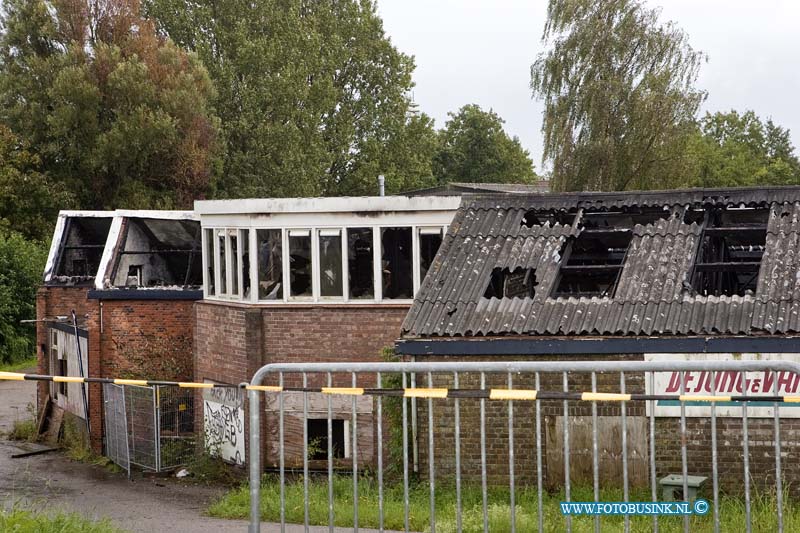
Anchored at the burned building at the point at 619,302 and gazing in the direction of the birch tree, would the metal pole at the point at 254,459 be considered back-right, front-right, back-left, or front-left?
back-left

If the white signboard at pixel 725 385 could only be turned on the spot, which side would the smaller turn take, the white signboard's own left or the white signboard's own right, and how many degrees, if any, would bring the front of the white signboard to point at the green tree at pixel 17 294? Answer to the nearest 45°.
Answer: approximately 135° to the white signboard's own right

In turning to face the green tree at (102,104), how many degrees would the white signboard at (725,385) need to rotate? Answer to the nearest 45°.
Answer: approximately 135° to its right

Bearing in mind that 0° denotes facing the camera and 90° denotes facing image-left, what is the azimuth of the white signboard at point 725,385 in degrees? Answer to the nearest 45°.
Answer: approximately 0°

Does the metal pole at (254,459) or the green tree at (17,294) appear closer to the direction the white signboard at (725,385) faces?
the metal pole

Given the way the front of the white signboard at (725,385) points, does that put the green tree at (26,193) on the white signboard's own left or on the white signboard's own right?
on the white signboard's own right

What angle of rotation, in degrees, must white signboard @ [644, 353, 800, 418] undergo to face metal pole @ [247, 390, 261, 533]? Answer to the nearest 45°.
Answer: approximately 45° to its right

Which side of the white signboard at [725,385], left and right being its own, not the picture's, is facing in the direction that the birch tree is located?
back
